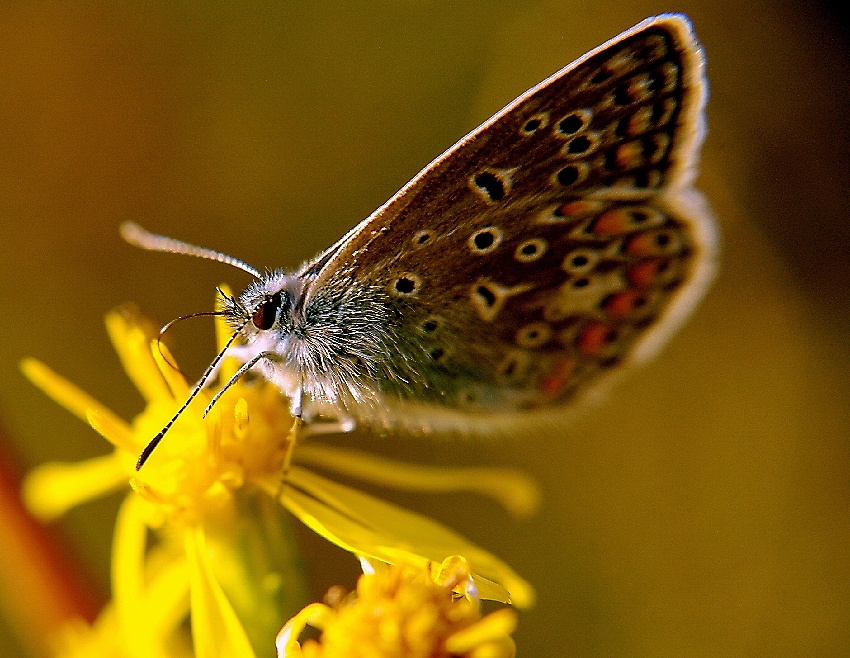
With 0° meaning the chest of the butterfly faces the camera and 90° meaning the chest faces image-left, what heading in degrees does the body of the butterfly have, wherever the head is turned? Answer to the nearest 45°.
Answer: approximately 90°

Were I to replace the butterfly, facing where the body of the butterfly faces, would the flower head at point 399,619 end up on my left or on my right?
on my left
